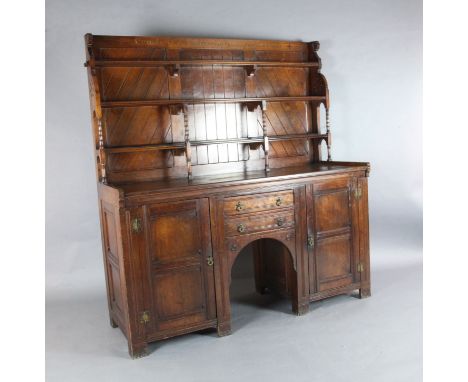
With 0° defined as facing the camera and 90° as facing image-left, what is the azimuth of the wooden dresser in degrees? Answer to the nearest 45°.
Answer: approximately 315°
